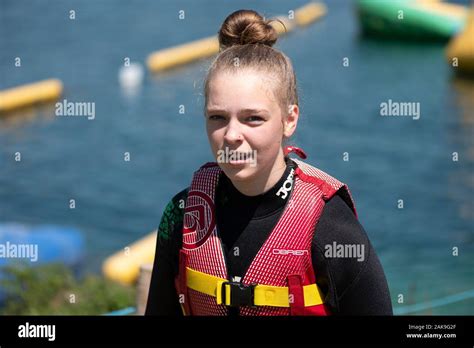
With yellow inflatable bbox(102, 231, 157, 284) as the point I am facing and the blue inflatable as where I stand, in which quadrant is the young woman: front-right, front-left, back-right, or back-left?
front-right

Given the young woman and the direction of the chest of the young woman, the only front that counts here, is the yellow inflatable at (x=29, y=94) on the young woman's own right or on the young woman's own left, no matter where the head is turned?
on the young woman's own right

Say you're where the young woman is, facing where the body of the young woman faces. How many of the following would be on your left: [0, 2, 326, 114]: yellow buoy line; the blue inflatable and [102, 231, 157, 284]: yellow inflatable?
0

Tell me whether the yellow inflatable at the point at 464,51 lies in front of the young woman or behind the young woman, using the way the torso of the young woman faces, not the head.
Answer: behind

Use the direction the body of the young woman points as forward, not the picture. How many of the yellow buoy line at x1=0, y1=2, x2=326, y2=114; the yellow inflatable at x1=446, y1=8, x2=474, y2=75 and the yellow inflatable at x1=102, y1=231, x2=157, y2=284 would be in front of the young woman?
0

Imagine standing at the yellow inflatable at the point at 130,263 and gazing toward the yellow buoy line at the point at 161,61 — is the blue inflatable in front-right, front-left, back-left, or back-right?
front-left

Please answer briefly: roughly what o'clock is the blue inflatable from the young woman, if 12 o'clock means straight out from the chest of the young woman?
The blue inflatable is roughly at 4 o'clock from the young woman.

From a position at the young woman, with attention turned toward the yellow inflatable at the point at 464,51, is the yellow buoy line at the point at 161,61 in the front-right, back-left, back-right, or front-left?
front-left

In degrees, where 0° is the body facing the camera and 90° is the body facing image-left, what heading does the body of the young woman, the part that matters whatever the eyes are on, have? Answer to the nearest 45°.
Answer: approximately 45°

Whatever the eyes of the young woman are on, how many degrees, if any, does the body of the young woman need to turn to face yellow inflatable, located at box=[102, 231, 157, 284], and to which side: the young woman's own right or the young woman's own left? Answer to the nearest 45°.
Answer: approximately 135° to the young woman's own right

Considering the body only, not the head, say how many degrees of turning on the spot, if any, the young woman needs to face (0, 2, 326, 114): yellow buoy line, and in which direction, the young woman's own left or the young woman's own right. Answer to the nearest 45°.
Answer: approximately 135° to the young woman's own right
